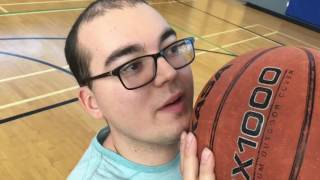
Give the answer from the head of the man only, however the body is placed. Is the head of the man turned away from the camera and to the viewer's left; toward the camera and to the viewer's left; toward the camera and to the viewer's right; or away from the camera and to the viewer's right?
toward the camera and to the viewer's right

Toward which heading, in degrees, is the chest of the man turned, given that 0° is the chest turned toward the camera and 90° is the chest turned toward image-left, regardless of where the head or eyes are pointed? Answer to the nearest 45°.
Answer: approximately 315°
